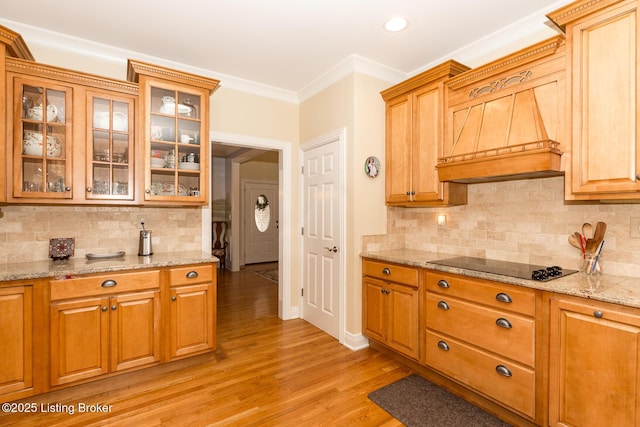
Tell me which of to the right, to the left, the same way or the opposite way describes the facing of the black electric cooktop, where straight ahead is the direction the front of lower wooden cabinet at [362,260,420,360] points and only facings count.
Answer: the same way

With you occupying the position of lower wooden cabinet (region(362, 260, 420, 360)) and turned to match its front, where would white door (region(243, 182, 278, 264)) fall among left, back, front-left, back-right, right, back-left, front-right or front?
right

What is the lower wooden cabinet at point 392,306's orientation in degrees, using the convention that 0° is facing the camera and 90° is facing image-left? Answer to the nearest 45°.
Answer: approximately 45°

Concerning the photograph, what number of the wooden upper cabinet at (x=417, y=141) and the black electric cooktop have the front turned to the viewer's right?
0

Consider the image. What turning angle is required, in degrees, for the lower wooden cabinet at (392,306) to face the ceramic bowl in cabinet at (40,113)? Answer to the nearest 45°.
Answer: approximately 45° to its right

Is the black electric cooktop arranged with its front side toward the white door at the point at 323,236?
no

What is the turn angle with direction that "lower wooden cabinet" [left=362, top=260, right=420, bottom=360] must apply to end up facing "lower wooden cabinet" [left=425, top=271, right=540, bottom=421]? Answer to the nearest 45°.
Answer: approximately 90° to its left

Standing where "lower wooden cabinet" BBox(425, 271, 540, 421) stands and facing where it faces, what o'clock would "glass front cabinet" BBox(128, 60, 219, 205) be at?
The glass front cabinet is roughly at 1 o'clock from the lower wooden cabinet.

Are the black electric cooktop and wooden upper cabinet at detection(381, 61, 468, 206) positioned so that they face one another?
no

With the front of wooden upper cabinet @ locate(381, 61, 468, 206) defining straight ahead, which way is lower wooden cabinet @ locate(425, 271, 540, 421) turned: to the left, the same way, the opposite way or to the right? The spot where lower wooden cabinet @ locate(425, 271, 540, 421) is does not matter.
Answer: the same way

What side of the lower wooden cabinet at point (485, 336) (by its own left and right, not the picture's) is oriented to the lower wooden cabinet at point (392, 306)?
right

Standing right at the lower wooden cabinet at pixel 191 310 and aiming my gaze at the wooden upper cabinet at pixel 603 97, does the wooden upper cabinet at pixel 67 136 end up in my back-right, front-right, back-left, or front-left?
back-right

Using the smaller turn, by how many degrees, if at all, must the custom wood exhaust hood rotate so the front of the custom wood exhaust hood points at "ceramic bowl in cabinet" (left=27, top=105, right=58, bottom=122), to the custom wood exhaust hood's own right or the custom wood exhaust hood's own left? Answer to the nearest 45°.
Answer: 0° — it already faces it

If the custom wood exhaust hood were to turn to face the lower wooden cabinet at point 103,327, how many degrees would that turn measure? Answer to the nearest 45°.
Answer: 0° — it already faces it

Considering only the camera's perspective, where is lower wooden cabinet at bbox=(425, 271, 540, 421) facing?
facing the viewer and to the left of the viewer
